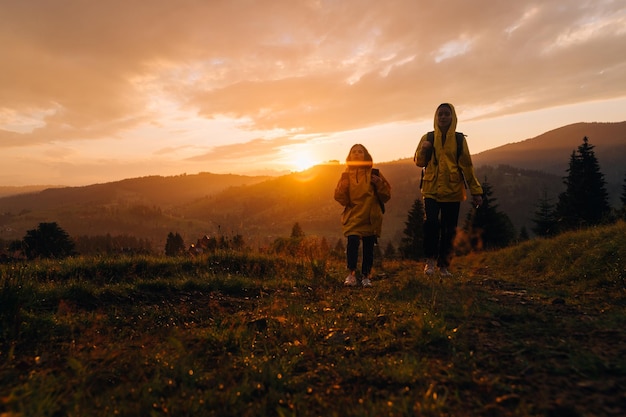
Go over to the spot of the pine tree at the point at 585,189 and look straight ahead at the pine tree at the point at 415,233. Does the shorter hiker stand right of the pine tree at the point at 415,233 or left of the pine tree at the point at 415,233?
left

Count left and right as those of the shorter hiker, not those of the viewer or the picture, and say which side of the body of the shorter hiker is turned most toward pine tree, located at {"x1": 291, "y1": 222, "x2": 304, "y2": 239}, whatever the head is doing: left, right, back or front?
back

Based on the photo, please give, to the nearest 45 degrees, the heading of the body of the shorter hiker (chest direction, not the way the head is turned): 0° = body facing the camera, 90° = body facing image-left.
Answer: approximately 0°

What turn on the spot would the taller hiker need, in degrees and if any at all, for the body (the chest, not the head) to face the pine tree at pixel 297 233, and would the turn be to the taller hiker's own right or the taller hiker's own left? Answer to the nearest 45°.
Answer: approximately 135° to the taller hiker's own right

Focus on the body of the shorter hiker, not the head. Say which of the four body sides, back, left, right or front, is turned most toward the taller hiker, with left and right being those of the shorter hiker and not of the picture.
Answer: left

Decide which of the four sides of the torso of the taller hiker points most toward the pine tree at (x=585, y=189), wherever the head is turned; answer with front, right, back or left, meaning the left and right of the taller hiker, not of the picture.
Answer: back

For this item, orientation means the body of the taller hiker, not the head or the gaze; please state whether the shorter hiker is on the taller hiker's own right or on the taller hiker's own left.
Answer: on the taller hiker's own right

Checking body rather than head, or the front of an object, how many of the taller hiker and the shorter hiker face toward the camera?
2

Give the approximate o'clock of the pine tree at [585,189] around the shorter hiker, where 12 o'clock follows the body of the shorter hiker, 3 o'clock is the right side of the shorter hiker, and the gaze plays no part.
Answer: The pine tree is roughly at 7 o'clock from the shorter hiker.
